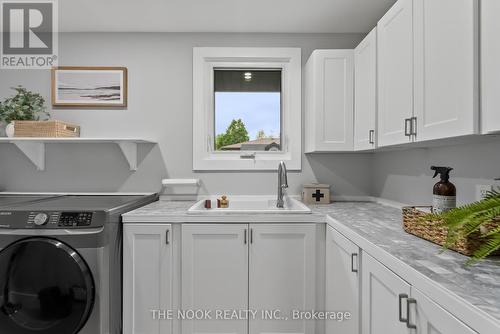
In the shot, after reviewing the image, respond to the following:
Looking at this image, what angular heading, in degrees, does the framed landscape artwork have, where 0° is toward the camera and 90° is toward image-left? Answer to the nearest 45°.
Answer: approximately 0°

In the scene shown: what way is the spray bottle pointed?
to the viewer's left

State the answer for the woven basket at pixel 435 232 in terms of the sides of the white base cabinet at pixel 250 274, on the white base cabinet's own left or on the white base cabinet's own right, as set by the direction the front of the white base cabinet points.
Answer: on the white base cabinet's own left
